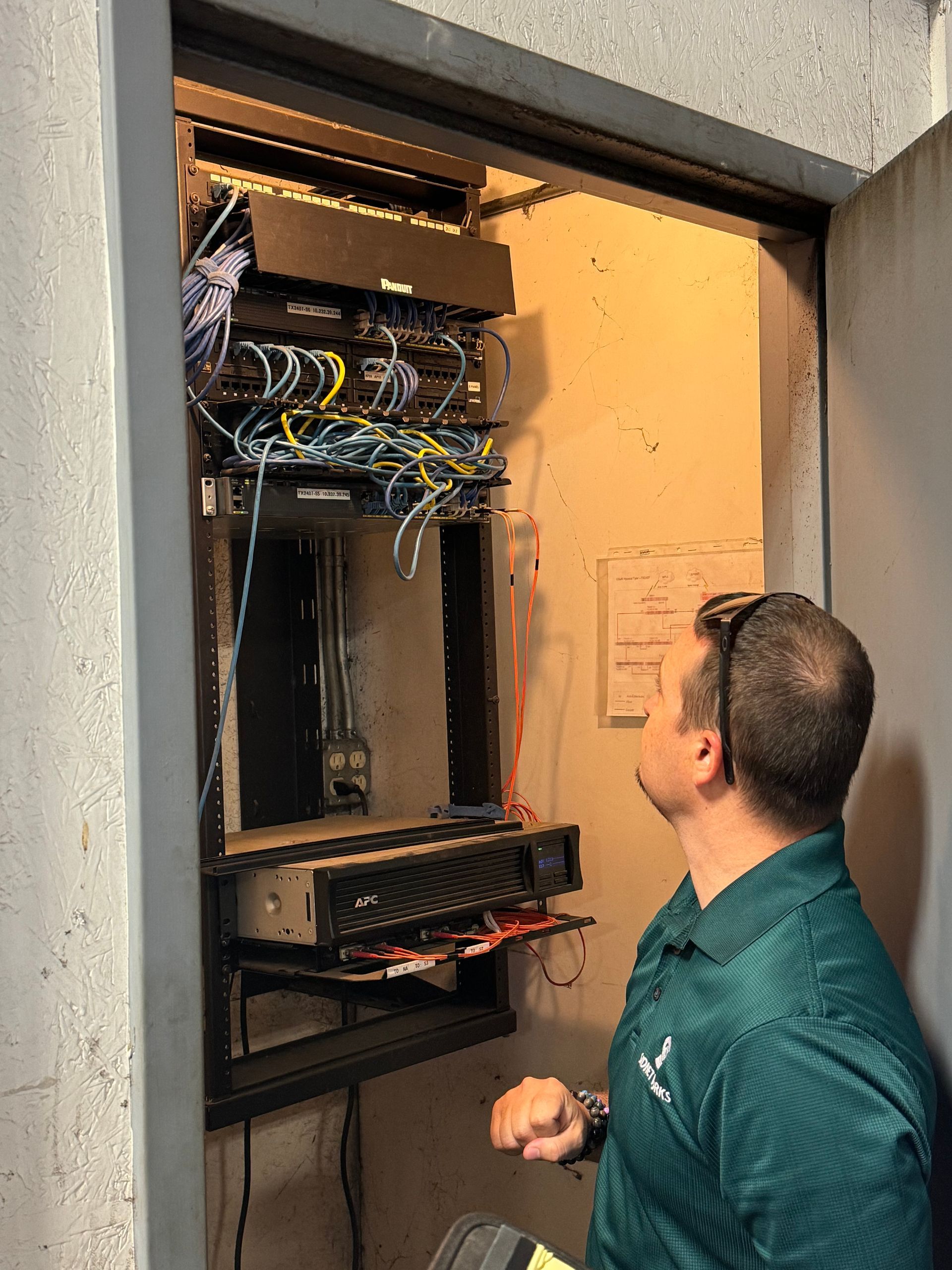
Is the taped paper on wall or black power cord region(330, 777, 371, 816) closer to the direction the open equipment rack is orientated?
the taped paper on wall

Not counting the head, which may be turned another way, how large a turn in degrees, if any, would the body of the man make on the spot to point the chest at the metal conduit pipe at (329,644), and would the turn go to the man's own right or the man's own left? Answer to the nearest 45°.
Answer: approximately 45° to the man's own right

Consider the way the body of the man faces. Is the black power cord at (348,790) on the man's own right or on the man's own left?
on the man's own right

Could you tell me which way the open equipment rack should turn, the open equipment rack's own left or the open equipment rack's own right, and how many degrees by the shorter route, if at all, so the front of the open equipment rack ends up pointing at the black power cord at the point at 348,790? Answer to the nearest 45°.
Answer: approximately 135° to the open equipment rack's own left

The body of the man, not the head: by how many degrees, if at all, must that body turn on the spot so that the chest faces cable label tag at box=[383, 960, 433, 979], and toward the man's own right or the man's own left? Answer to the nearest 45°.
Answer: approximately 45° to the man's own right

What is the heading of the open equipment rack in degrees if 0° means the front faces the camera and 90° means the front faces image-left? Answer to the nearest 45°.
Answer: approximately 315°

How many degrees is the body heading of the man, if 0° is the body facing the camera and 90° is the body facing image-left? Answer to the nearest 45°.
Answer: approximately 90°

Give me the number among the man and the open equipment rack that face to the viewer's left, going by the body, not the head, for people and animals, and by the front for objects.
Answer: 1

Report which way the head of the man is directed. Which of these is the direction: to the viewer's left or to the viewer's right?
to the viewer's left
